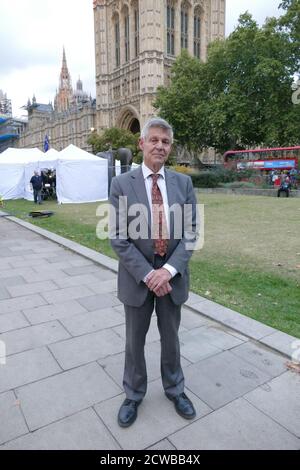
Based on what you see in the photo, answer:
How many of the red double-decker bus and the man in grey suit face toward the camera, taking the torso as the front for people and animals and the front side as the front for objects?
1

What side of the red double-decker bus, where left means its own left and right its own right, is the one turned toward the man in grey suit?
left

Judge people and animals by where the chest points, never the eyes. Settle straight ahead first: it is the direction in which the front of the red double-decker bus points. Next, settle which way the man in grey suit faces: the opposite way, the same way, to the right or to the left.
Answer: to the left

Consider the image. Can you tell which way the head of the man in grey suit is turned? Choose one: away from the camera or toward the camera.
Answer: toward the camera

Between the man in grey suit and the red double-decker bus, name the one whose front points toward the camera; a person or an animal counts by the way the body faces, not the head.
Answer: the man in grey suit

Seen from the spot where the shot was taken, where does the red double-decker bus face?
facing to the left of the viewer

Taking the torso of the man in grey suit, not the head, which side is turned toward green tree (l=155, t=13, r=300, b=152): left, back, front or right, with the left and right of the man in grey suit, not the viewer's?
back

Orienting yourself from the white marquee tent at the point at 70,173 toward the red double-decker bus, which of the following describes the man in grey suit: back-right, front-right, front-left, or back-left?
back-right

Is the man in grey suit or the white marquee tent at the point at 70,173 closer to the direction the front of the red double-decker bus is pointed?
the white marquee tent

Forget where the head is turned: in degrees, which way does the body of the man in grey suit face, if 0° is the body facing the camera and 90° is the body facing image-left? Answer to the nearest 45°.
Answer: approximately 0°
